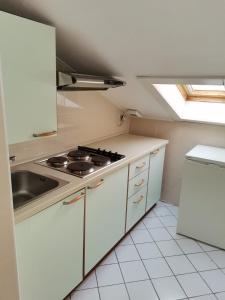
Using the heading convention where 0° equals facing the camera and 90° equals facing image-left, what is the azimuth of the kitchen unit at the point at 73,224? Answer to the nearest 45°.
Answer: approximately 315°

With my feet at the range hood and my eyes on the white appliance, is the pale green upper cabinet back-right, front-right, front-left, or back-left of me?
back-right

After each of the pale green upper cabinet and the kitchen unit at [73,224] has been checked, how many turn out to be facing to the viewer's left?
0

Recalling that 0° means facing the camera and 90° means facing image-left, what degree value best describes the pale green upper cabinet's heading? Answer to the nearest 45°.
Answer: approximately 315°

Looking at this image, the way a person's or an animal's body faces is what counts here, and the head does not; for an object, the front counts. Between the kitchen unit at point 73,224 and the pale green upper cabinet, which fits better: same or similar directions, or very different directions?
same or similar directions

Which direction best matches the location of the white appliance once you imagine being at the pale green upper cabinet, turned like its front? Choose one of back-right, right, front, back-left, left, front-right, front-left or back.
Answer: front-left
